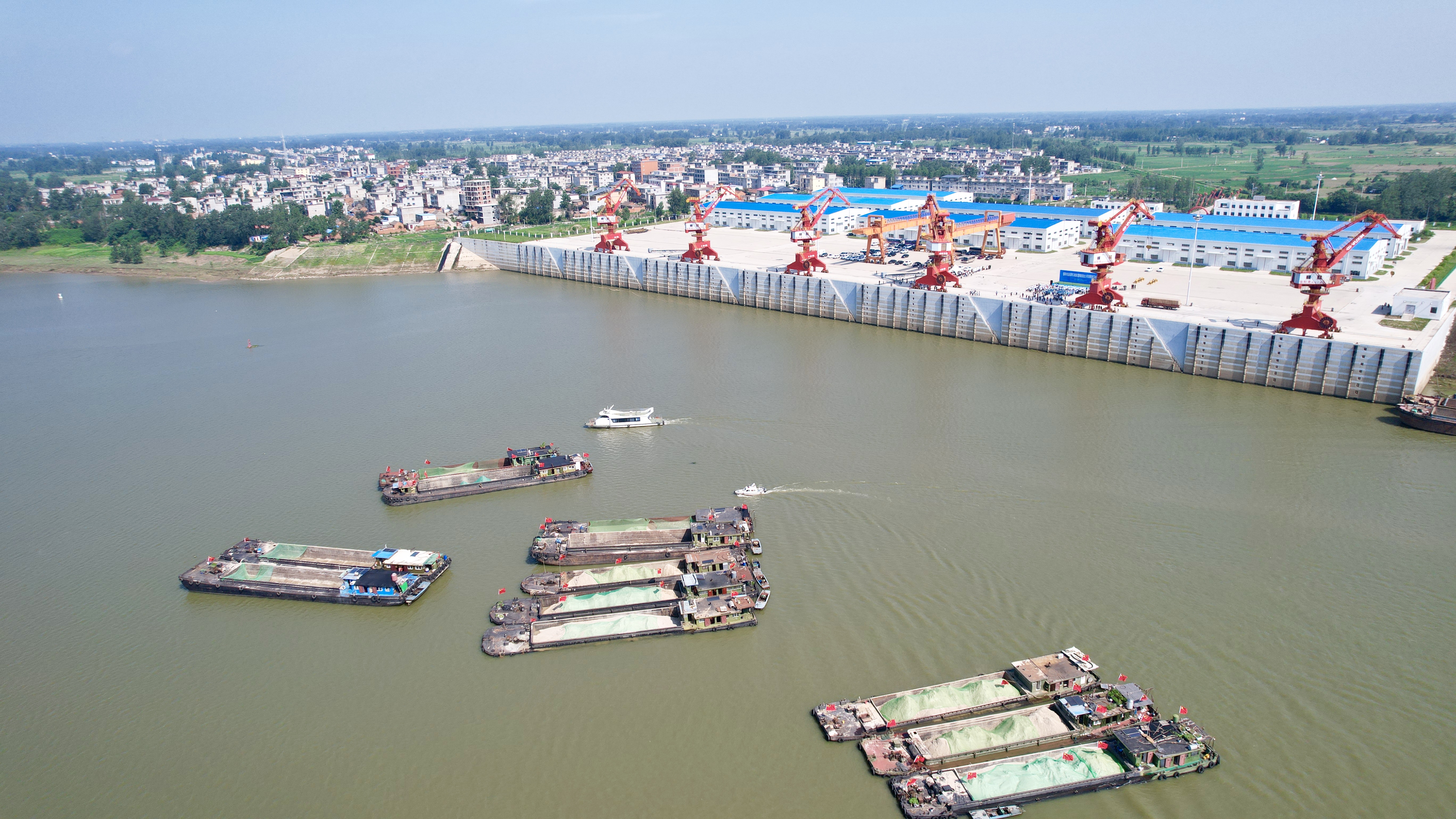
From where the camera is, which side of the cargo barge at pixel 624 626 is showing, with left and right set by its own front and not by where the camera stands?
left

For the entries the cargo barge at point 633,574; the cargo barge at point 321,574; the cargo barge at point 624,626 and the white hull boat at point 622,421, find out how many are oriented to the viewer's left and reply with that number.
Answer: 4

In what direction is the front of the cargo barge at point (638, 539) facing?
to the viewer's left

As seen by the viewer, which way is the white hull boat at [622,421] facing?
to the viewer's left

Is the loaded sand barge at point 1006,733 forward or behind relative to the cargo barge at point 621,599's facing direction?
behind

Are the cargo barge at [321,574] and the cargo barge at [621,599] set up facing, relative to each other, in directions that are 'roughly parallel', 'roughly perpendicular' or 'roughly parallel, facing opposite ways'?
roughly parallel

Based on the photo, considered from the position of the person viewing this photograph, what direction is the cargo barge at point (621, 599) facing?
facing to the left of the viewer

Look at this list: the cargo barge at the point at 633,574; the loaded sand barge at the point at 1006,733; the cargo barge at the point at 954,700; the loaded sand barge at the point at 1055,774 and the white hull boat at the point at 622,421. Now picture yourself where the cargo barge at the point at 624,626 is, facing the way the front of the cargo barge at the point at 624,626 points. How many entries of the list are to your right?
2

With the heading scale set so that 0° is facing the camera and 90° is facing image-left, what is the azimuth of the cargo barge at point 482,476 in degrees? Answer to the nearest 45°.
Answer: approximately 90°

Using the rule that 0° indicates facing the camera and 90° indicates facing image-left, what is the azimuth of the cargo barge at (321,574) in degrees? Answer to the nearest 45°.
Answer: approximately 90°

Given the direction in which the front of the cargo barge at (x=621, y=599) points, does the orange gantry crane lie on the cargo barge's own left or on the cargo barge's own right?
on the cargo barge's own right

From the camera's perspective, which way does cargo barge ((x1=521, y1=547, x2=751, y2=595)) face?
to the viewer's left

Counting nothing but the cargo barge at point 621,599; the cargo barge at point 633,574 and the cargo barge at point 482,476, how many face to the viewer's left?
3

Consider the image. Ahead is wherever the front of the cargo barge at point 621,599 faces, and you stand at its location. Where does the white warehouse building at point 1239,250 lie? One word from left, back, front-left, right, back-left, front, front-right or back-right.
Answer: back-right
